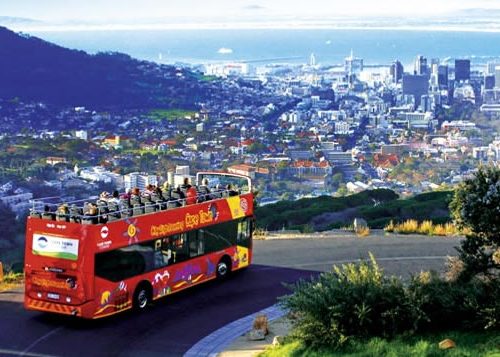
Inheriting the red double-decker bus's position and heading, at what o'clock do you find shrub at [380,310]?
The shrub is roughly at 3 o'clock from the red double-decker bus.

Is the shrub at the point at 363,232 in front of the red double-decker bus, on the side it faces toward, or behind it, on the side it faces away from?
in front

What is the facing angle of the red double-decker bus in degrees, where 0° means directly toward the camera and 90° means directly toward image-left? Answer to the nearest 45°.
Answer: approximately 225°

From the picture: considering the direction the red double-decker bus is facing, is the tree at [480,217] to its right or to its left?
on its right
